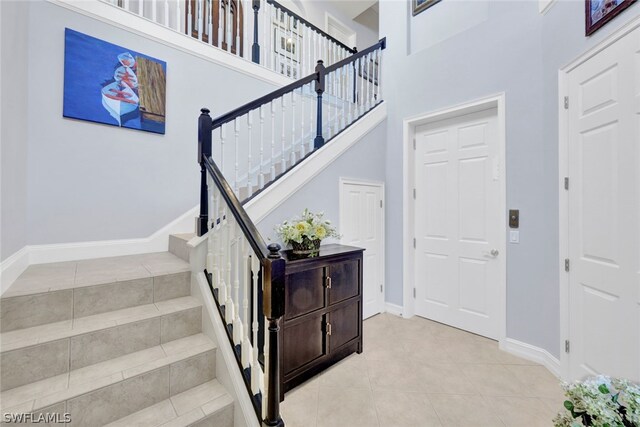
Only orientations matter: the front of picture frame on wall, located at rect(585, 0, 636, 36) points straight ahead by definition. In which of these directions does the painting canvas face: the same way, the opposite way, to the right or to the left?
the opposite way

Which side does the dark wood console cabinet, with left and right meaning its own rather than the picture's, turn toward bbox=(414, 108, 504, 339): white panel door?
left

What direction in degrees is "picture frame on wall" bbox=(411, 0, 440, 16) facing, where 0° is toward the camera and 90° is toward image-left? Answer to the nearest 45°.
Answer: approximately 45°

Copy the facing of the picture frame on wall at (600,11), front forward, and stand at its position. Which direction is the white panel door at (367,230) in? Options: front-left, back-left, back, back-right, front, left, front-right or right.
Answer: front-right

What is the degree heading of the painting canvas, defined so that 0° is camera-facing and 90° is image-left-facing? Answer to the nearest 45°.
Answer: approximately 315°

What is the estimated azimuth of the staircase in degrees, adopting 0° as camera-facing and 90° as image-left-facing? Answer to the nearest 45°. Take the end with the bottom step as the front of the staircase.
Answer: approximately 315°
